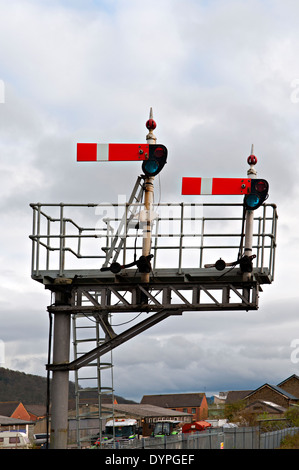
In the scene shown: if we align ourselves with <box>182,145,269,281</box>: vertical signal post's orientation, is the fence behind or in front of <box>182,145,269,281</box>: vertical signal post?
behind

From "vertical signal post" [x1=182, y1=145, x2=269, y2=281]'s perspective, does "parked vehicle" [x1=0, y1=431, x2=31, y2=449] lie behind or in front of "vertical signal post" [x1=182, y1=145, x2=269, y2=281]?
behind

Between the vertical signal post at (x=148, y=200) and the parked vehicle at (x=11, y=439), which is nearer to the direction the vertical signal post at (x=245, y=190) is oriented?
the vertical signal post

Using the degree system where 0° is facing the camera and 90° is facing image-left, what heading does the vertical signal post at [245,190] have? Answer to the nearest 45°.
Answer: approximately 0°

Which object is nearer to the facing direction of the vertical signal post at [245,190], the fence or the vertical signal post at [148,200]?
the vertical signal post

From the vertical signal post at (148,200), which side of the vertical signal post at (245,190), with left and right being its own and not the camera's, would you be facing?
right
